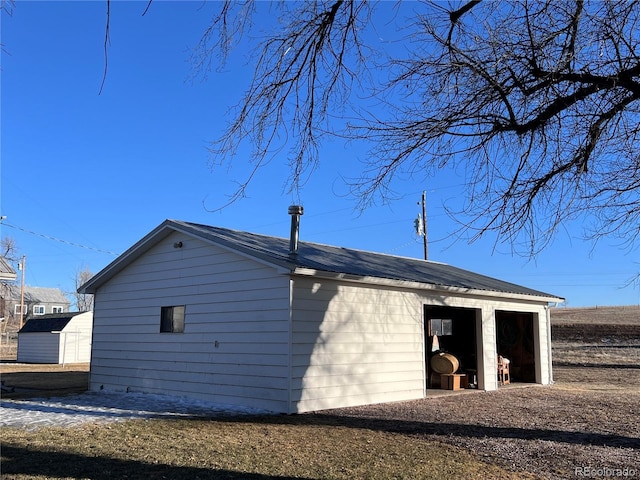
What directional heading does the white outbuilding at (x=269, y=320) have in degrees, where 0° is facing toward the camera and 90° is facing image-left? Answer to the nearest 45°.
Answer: approximately 315°

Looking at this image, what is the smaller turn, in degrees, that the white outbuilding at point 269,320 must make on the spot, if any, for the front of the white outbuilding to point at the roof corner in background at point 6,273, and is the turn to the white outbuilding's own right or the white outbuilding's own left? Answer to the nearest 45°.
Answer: approximately 135° to the white outbuilding's own right

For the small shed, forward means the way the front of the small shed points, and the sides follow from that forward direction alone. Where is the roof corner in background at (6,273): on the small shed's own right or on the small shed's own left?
on the small shed's own right

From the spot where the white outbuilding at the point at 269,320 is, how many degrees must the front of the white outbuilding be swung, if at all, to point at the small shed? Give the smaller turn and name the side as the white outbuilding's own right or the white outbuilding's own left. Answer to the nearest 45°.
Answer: approximately 180°

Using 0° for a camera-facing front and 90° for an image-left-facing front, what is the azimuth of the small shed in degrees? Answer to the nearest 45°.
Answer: approximately 315°

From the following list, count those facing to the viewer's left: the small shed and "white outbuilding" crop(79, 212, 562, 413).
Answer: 0

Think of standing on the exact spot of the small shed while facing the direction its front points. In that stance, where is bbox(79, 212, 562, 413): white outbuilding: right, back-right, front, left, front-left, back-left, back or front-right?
front-right
